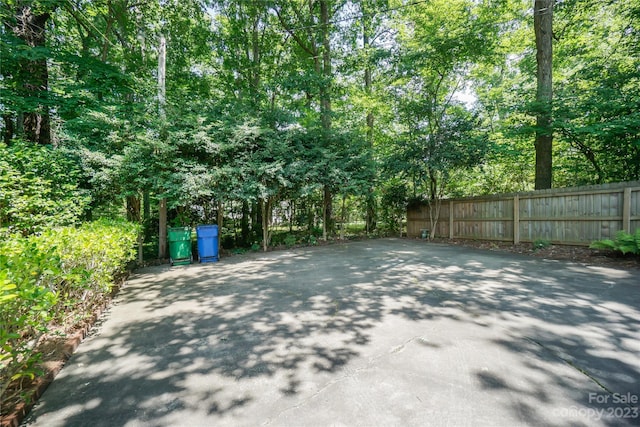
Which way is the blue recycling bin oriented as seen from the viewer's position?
toward the camera

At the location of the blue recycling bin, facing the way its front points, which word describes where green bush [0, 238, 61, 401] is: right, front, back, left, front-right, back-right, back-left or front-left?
front

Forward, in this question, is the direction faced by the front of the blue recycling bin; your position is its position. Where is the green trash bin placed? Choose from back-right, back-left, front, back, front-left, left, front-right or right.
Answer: right

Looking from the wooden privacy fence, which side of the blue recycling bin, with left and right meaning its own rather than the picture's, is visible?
left

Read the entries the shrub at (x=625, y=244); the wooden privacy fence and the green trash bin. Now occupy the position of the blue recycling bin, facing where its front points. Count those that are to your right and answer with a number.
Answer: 1

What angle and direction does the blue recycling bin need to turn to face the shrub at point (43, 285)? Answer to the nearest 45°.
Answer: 0° — it already faces it
